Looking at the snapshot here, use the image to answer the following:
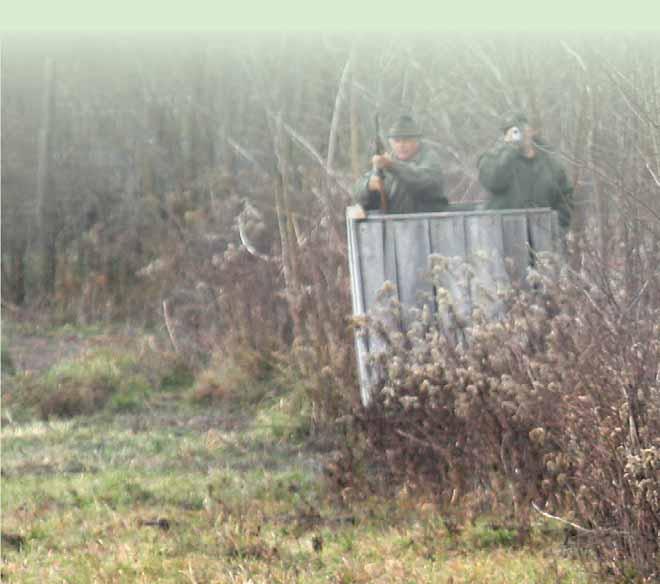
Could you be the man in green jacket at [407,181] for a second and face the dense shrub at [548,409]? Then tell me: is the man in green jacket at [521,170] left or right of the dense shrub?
left

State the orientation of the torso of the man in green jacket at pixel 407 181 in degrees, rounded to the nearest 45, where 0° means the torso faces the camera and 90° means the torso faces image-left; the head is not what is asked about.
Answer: approximately 45°

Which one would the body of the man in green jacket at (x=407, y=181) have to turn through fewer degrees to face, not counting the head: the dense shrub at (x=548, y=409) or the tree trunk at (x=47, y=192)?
the dense shrub

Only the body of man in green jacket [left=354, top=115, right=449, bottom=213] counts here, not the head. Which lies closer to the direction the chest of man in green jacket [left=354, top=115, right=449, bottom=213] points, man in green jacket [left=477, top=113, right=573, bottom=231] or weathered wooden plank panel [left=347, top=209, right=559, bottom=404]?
the weathered wooden plank panel

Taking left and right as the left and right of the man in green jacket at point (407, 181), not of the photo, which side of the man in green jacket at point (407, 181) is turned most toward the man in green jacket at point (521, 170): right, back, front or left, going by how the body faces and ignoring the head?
left

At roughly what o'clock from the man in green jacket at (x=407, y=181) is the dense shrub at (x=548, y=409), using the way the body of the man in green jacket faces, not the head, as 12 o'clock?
The dense shrub is roughly at 10 o'clock from the man in green jacket.
